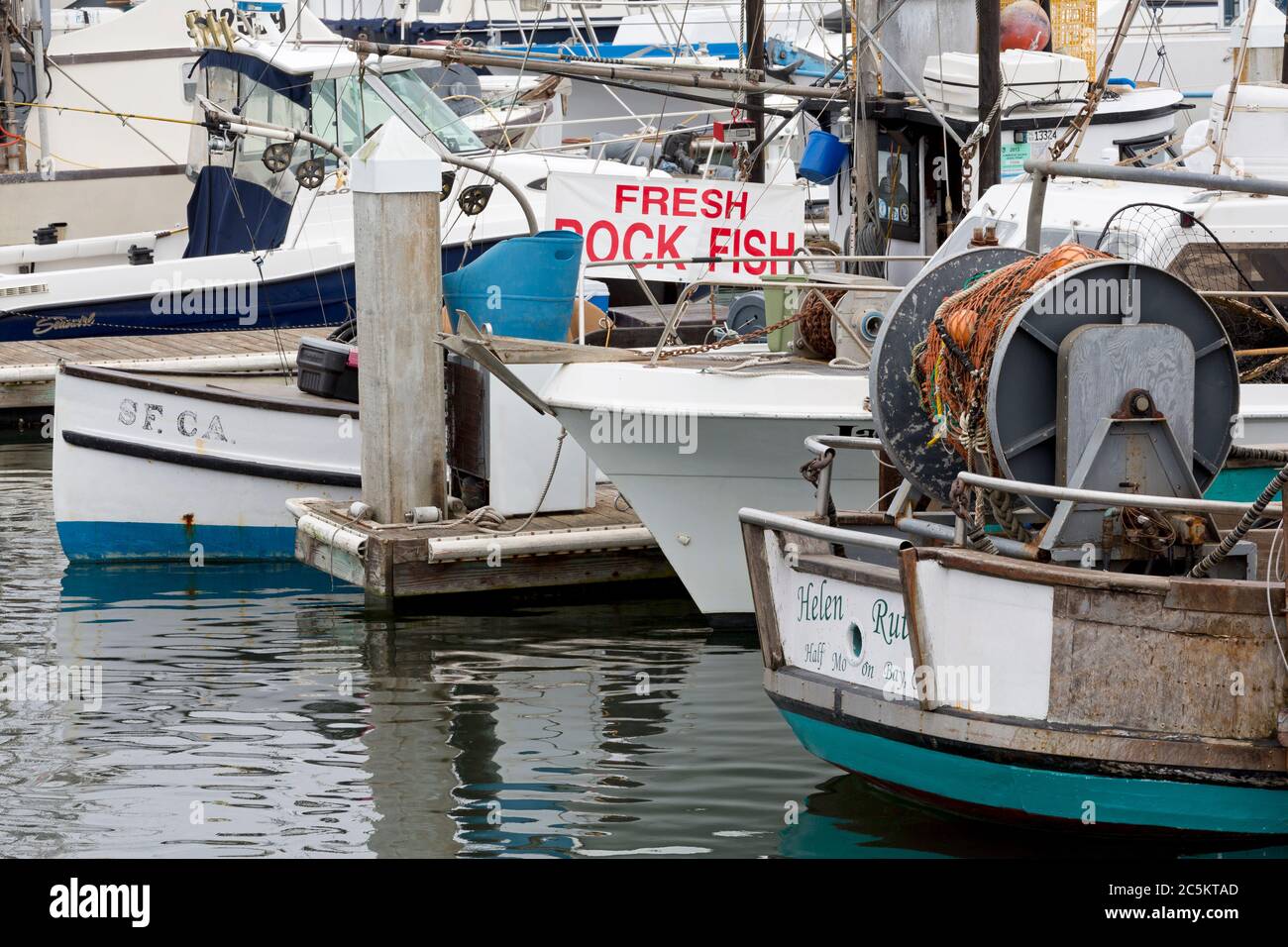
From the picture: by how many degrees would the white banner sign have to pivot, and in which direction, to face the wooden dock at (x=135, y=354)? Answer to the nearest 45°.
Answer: approximately 135° to its right

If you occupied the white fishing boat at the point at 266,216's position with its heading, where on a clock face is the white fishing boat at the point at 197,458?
the white fishing boat at the point at 197,458 is roughly at 3 o'clock from the white fishing boat at the point at 266,216.

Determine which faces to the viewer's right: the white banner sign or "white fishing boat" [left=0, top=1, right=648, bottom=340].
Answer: the white fishing boat

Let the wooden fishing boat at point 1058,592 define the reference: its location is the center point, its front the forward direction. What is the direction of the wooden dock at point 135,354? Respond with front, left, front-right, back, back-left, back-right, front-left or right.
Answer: left

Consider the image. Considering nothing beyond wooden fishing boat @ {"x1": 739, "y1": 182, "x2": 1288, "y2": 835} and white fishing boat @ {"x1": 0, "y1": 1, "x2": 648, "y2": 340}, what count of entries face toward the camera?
0

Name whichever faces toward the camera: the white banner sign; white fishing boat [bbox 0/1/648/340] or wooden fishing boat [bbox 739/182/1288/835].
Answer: the white banner sign

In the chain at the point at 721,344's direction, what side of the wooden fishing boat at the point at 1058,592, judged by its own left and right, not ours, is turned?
left

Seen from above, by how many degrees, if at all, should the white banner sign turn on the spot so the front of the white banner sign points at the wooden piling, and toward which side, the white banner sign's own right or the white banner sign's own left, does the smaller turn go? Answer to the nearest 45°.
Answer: approximately 45° to the white banner sign's own right

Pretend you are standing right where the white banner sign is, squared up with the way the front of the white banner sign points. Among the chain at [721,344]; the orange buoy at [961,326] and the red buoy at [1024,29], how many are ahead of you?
2

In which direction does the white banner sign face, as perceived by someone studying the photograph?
facing the viewer

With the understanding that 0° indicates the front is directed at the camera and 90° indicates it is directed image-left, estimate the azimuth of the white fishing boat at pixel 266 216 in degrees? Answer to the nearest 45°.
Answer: approximately 270°

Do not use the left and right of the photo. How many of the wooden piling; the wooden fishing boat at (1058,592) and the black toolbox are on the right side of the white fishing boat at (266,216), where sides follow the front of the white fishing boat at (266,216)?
3

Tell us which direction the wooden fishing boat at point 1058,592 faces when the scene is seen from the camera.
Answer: facing away from the viewer and to the right of the viewer

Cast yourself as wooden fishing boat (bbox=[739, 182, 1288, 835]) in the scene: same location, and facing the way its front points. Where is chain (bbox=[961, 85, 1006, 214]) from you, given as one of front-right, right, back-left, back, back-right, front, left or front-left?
front-left
